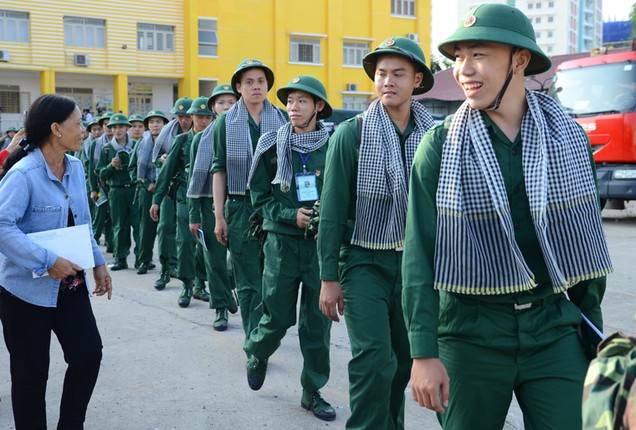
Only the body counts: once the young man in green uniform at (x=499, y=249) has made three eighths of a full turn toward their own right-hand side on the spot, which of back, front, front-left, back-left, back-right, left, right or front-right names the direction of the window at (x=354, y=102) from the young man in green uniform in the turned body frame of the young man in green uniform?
front-right

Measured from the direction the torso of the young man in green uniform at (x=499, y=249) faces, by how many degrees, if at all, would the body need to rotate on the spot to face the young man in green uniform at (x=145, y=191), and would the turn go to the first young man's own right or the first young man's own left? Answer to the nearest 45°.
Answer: approximately 135° to the first young man's own right

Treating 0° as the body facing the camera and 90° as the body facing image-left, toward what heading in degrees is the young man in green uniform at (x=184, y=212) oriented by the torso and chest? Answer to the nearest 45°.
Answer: approximately 315°

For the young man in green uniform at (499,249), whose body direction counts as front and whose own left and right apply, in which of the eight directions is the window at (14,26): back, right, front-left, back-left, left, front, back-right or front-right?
back-right

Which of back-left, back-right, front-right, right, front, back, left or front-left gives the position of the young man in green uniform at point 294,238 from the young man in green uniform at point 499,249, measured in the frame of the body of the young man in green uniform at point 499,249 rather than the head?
back-right

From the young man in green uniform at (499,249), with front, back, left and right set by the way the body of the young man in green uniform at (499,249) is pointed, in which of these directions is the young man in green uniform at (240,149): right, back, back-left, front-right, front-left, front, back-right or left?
back-right

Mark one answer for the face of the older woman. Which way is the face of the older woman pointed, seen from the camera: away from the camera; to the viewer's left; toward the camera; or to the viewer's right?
to the viewer's right
